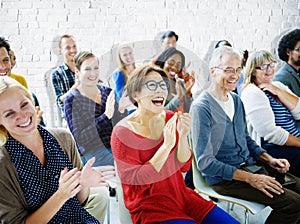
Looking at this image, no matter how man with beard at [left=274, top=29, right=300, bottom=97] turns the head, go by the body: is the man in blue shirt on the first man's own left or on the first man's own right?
on the first man's own right

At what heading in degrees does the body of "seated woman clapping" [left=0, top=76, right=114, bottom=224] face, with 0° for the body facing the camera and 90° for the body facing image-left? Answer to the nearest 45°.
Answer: approximately 315°

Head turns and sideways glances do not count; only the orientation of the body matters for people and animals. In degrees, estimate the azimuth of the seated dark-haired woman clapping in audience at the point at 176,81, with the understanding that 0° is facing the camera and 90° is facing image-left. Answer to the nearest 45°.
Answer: approximately 315°

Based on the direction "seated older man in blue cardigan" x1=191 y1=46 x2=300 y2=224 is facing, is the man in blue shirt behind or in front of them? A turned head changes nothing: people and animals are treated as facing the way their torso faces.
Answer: behind

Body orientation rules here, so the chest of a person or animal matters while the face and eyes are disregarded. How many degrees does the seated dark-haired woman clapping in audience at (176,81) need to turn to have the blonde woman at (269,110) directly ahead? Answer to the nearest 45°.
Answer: approximately 90° to their left

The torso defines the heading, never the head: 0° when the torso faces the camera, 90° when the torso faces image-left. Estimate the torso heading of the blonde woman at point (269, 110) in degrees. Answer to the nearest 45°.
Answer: approximately 315°

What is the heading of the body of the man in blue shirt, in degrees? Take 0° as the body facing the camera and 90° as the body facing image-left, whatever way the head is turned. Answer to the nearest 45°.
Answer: approximately 315°

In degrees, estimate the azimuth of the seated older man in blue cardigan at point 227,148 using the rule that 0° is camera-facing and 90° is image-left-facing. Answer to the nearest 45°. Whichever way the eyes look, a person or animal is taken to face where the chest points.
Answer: approximately 315°

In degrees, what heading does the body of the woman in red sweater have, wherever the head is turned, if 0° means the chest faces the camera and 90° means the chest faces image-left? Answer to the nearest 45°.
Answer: approximately 315°

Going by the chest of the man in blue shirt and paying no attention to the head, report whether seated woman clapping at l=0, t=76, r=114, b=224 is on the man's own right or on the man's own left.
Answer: on the man's own right
